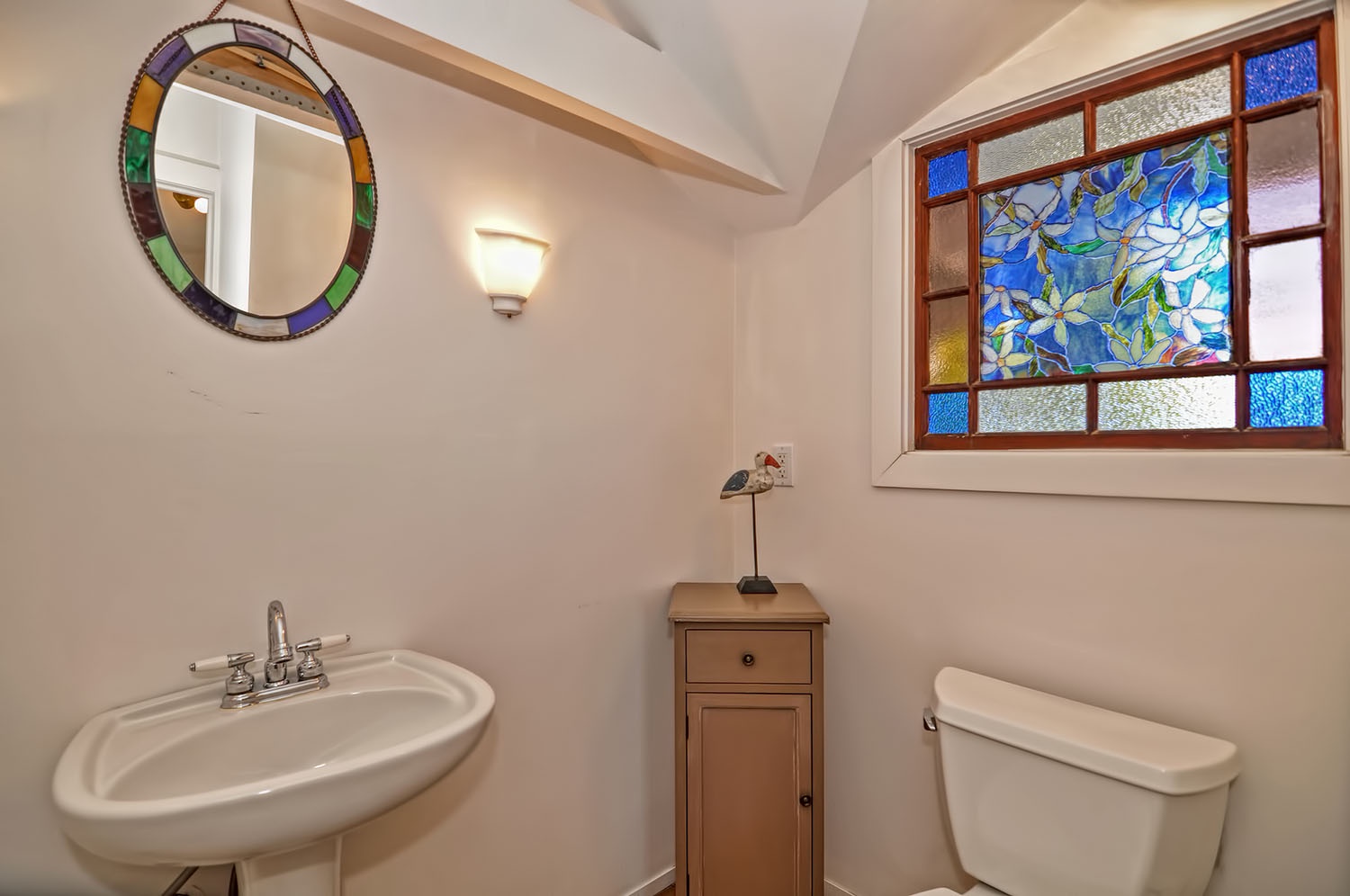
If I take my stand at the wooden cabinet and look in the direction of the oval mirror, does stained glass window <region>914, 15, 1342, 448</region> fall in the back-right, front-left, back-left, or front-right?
back-left

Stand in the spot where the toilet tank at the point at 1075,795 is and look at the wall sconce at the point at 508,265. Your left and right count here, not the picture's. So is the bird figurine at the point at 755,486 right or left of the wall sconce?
right

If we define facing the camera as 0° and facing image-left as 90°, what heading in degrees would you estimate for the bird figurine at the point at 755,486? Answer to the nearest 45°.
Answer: approximately 270°

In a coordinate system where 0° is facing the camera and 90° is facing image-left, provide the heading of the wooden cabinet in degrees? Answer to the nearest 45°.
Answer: approximately 0°

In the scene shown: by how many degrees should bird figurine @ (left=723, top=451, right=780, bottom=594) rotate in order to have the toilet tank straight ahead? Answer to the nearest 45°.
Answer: approximately 45° to its right

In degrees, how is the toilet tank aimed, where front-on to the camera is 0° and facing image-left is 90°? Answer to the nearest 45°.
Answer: approximately 45°

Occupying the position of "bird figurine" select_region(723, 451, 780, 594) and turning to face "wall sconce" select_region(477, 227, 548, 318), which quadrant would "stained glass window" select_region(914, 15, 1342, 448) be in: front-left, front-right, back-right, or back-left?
back-left

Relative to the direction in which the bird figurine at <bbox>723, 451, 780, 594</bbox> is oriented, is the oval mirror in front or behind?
behind

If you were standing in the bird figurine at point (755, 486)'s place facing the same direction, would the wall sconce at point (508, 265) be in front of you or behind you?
behind
